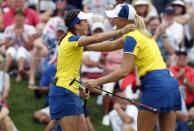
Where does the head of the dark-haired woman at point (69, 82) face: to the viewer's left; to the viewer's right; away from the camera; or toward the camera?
to the viewer's right

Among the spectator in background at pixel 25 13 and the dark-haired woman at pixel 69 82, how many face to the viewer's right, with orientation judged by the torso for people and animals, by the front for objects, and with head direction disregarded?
1

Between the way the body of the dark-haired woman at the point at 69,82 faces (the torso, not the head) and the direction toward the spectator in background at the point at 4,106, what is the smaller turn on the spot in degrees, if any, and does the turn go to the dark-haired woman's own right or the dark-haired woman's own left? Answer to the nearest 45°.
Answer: approximately 135° to the dark-haired woman's own left

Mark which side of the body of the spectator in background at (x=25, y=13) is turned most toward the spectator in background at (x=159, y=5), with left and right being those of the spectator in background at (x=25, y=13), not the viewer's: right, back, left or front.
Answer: left

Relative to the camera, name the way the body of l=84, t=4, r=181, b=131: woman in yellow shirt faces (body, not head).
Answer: to the viewer's left

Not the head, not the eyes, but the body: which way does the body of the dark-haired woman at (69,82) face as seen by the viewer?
to the viewer's right

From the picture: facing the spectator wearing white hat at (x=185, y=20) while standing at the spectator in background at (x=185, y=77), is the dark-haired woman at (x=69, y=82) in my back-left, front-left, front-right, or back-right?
back-left
